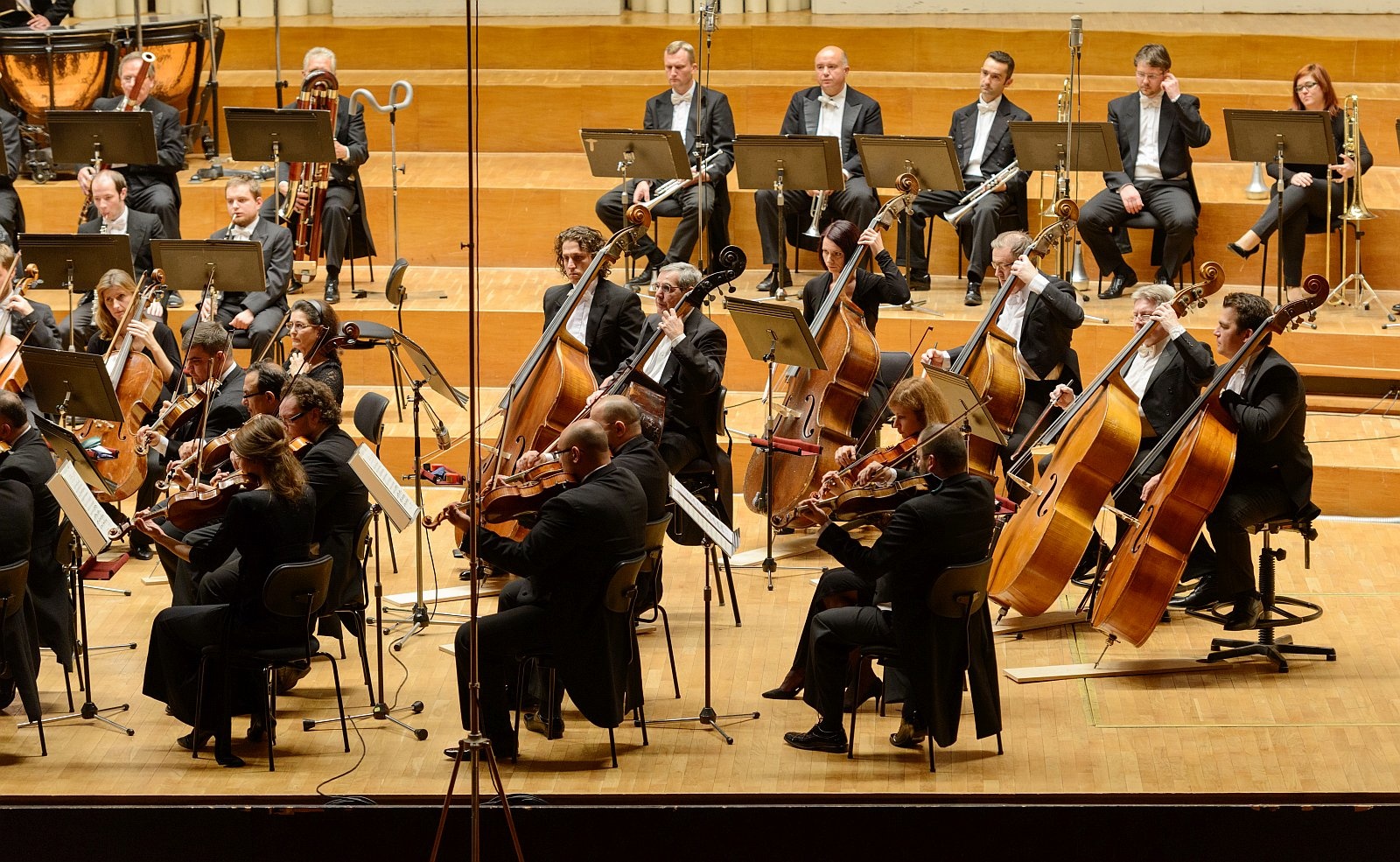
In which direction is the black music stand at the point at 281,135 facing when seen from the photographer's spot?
facing away from the viewer

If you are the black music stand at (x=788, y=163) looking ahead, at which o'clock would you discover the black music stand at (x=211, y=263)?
the black music stand at (x=211, y=263) is roughly at 8 o'clock from the black music stand at (x=788, y=163).

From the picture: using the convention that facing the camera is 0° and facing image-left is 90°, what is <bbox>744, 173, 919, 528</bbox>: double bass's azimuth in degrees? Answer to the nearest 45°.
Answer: approximately 45°

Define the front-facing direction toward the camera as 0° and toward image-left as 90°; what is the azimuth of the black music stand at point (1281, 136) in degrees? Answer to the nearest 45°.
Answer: approximately 180°

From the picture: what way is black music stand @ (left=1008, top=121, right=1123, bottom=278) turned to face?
away from the camera

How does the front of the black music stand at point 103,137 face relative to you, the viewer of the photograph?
facing away from the viewer

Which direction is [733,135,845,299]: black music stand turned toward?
away from the camera

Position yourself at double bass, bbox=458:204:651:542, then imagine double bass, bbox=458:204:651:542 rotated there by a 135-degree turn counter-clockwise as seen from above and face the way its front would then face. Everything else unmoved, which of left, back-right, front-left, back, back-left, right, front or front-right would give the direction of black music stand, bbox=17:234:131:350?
back-left

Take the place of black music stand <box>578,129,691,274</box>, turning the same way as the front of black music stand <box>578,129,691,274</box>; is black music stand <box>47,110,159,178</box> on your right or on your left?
on your left

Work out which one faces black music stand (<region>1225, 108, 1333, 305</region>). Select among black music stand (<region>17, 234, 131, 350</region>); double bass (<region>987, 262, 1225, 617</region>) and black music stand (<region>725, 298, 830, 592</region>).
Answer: black music stand (<region>725, 298, 830, 592</region>)

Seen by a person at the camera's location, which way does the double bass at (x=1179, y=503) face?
facing to the left of the viewer

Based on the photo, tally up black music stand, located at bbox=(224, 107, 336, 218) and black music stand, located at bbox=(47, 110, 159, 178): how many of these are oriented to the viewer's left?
0

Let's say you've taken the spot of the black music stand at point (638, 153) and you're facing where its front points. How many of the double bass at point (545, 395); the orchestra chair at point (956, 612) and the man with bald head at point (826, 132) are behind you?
2

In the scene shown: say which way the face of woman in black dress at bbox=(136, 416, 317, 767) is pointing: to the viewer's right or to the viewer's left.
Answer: to the viewer's left

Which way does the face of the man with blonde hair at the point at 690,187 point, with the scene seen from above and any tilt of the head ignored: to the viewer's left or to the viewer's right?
to the viewer's left

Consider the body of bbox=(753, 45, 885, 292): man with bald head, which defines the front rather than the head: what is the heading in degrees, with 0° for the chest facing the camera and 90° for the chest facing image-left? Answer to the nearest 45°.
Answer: approximately 45°
